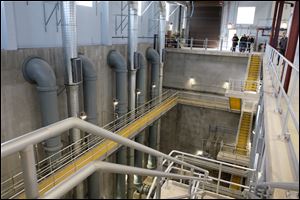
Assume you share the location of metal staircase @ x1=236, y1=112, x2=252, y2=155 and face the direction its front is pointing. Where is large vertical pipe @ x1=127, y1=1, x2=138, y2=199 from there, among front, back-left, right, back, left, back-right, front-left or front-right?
front-right

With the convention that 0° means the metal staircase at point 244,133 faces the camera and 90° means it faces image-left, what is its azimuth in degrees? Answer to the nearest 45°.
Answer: approximately 0°

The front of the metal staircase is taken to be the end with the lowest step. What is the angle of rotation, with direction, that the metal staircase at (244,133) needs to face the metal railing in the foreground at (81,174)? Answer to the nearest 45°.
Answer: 0° — it already faces it

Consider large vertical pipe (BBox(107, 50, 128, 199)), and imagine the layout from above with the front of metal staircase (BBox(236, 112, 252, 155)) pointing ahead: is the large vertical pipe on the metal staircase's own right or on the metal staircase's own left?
on the metal staircase's own right

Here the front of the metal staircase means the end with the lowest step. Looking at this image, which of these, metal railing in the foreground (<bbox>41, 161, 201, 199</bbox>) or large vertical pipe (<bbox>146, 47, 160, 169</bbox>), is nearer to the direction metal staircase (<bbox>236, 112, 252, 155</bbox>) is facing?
the metal railing in the foreground

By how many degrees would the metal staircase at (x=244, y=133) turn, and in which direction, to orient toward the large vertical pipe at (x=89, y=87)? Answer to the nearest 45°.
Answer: approximately 45° to its right

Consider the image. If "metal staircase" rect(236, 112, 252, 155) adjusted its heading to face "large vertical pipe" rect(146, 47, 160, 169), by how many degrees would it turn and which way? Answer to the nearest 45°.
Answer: approximately 90° to its right
